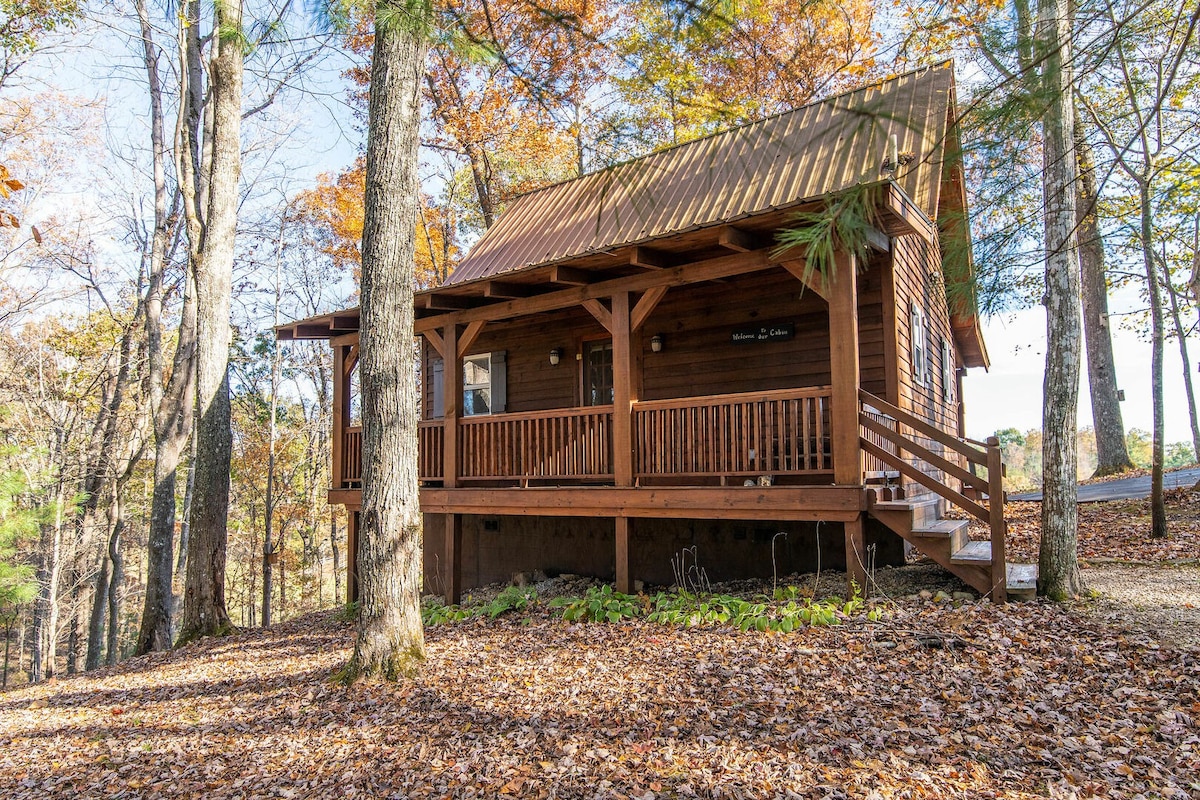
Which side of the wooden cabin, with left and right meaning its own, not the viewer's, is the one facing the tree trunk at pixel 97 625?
right

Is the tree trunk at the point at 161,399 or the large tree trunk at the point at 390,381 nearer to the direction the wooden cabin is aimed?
the large tree trunk

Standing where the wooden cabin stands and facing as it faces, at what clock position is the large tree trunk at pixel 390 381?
The large tree trunk is roughly at 12 o'clock from the wooden cabin.

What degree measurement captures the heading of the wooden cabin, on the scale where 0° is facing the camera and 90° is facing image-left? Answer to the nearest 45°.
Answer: approximately 45°

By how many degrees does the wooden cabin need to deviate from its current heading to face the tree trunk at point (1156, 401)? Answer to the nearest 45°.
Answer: approximately 135° to its left

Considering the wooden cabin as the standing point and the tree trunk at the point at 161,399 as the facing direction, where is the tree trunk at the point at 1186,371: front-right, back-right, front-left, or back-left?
back-right

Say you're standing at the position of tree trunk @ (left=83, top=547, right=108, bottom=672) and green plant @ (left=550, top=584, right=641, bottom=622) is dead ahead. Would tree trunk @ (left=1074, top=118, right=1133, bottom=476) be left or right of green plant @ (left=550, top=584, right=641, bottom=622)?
left

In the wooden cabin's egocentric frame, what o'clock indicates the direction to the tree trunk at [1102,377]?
The tree trunk is roughly at 6 o'clock from the wooden cabin.
